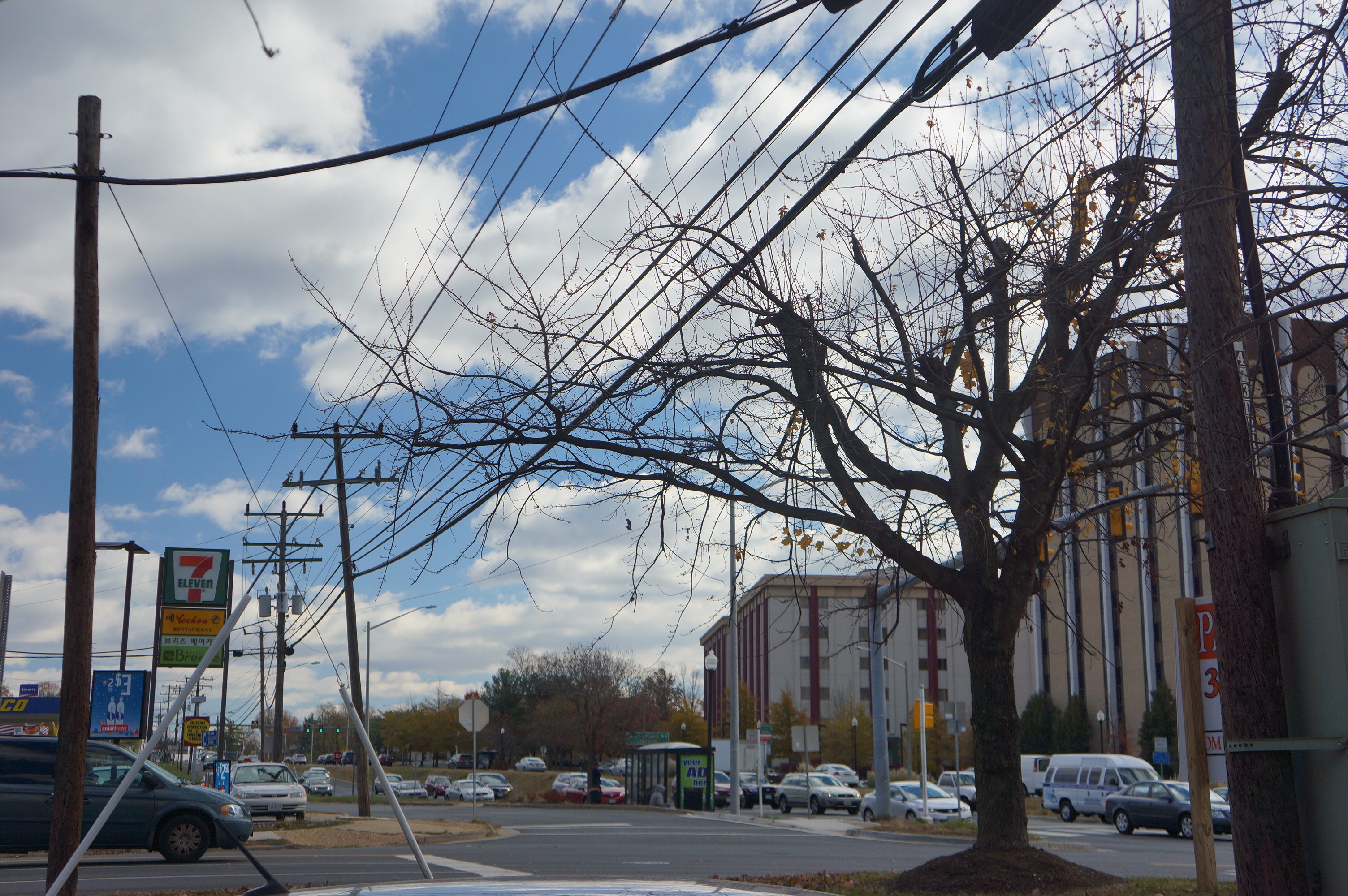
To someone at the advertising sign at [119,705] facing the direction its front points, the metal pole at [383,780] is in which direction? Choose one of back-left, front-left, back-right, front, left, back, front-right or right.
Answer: front

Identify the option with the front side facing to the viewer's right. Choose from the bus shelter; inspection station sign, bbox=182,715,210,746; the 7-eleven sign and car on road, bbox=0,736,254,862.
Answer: the car on road

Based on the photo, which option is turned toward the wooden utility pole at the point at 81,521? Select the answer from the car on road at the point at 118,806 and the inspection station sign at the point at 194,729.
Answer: the inspection station sign

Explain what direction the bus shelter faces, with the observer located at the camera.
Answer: facing the viewer and to the left of the viewer

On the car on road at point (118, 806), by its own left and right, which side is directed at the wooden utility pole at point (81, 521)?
right

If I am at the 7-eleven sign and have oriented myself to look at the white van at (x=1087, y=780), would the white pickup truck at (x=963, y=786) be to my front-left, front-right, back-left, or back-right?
front-left

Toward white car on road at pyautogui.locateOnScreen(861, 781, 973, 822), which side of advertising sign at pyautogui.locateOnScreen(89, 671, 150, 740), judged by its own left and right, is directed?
left

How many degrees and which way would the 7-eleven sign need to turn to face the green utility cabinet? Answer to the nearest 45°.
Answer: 0° — it already faces it

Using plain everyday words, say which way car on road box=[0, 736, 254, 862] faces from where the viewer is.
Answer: facing to the right of the viewer

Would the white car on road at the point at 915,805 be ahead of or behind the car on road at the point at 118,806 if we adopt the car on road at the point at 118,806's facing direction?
ahead

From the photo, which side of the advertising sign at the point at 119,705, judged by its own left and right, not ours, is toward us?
front

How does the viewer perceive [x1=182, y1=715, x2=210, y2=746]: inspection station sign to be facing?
facing the viewer
